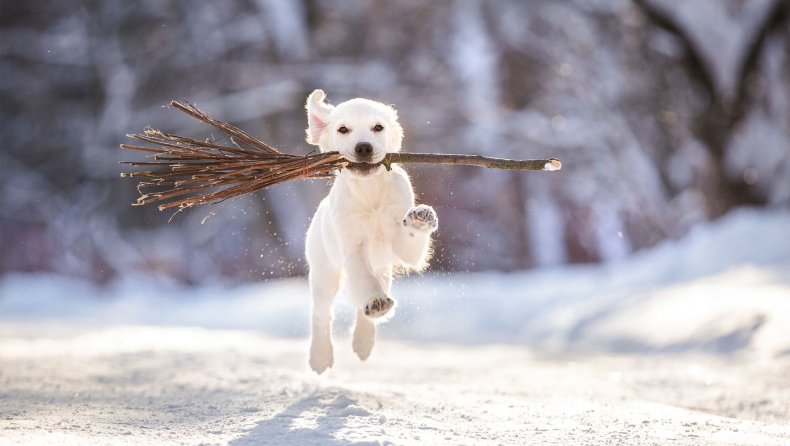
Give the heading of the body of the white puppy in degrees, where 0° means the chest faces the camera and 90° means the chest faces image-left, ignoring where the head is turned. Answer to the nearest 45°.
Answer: approximately 0°
